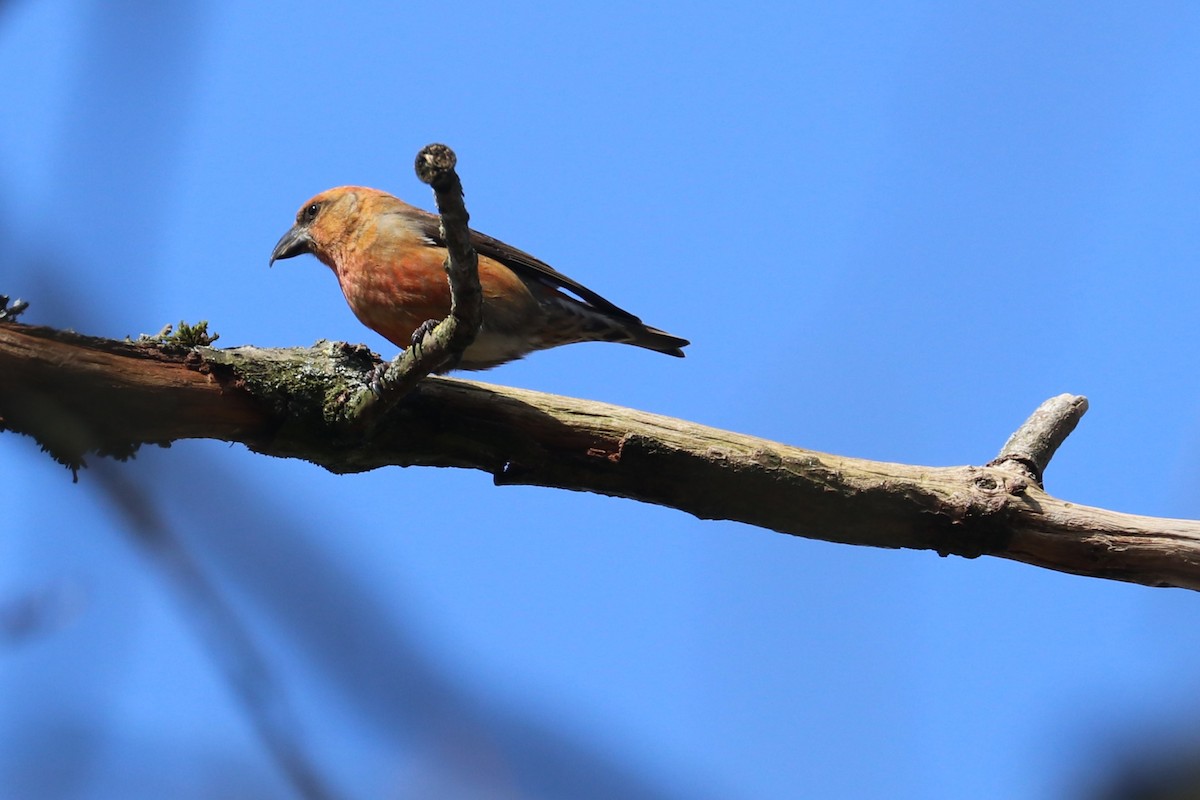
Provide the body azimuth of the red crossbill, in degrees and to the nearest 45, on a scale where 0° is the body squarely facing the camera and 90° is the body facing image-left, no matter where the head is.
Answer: approximately 90°
